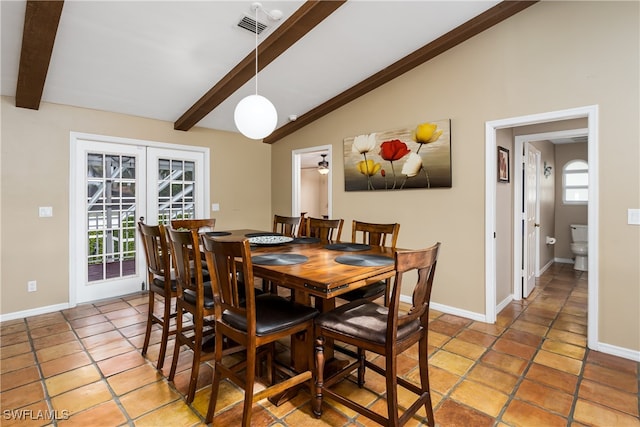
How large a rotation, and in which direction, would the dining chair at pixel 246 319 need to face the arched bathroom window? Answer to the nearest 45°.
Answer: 0° — it already faces it

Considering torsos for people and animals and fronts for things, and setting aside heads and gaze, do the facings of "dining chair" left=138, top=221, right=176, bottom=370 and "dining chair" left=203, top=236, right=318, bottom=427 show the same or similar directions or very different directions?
same or similar directions

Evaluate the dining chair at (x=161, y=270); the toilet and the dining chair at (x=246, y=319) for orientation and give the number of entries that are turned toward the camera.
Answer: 1

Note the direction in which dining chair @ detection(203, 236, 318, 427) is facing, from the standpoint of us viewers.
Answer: facing away from the viewer and to the right of the viewer

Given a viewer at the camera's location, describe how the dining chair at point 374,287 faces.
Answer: facing the viewer and to the left of the viewer

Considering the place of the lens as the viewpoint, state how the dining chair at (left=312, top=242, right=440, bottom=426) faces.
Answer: facing away from the viewer and to the left of the viewer

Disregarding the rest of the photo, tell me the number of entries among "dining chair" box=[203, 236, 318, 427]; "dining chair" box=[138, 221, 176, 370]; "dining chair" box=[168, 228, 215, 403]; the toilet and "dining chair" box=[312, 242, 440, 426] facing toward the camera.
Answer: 1

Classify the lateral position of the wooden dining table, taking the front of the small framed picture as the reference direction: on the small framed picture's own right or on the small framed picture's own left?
on the small framed picture's own right

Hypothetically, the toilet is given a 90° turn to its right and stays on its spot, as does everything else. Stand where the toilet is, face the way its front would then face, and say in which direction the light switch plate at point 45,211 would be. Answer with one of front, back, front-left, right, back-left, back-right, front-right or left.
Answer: front-left

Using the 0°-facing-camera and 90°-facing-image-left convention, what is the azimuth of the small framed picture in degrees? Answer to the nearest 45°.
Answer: approximately 315°

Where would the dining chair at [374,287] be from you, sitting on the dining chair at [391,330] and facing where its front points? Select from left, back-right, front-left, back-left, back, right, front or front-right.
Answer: front-right

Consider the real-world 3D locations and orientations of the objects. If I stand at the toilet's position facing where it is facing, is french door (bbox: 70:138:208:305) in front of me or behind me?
in front

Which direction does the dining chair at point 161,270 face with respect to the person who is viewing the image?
facing away from the viewer and to the right of the viewer

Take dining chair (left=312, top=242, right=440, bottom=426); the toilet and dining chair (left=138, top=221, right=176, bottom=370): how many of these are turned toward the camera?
1

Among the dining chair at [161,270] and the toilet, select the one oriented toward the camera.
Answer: the toilet

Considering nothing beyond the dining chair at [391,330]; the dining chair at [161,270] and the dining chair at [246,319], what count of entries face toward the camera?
0

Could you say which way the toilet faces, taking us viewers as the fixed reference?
facing the viewer

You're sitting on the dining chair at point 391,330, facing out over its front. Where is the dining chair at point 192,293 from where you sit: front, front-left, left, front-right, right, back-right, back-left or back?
front-left
